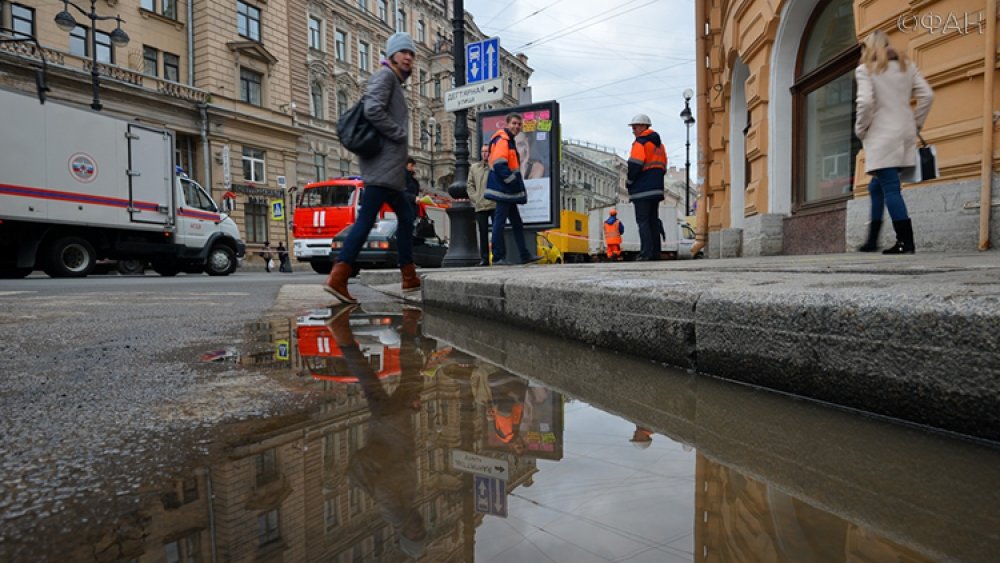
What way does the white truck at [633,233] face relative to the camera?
to the viewer's right

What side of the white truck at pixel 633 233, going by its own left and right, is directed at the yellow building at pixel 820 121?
right

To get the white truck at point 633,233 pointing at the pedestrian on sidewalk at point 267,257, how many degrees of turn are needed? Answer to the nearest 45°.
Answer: approximately 180°

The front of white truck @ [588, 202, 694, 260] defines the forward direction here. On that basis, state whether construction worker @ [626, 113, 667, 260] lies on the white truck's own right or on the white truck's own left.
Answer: on the white truck's own right
